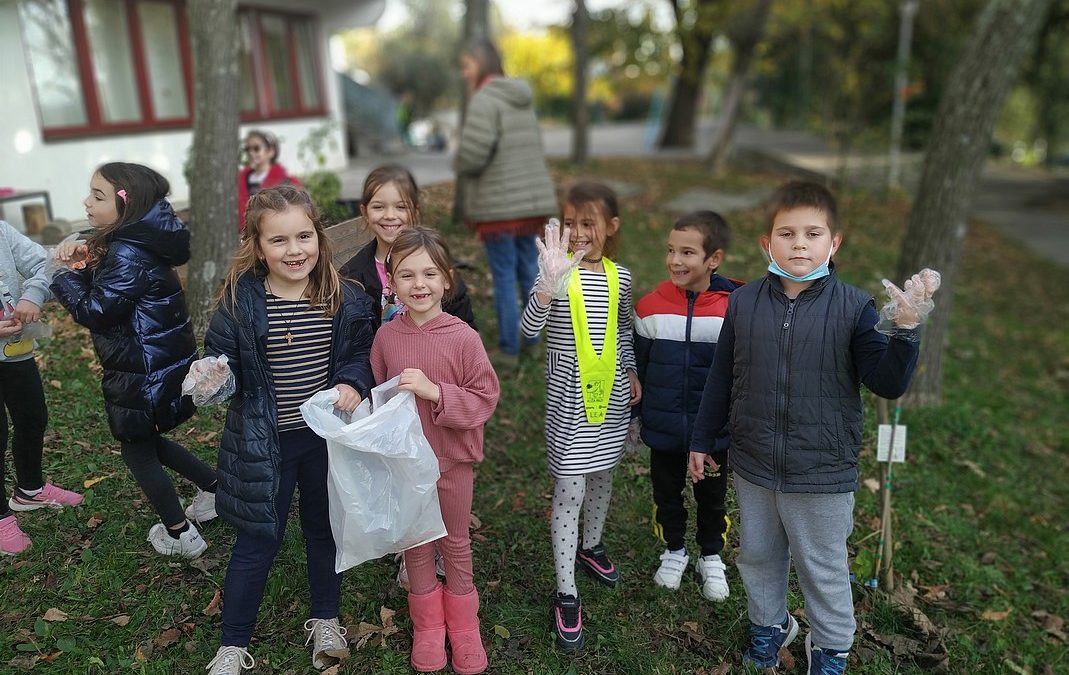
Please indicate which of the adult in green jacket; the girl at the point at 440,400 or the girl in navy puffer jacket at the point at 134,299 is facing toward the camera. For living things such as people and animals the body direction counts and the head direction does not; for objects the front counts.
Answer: the girl

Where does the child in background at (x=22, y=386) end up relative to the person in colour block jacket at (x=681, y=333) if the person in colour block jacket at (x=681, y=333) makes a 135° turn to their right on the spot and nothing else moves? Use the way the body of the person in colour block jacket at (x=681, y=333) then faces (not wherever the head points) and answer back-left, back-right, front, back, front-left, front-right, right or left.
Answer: front-left

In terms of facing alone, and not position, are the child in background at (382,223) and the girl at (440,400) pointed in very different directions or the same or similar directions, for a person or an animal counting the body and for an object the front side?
same or similar directions

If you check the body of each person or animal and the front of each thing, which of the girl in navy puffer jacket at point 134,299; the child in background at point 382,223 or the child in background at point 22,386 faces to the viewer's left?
the girl in navy puffer jacket

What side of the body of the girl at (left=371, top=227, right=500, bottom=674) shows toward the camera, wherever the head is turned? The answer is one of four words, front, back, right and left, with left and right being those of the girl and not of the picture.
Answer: front

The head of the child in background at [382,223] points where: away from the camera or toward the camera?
toward the camera

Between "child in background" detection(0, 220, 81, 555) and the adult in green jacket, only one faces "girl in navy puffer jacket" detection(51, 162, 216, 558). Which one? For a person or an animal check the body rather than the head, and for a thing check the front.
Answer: the child in background

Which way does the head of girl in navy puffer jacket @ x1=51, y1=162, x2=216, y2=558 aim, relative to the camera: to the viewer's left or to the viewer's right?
to the viewer's left

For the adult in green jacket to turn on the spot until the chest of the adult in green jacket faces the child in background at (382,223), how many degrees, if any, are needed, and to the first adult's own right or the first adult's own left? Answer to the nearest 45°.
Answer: approximately 135° to the first adult's own left

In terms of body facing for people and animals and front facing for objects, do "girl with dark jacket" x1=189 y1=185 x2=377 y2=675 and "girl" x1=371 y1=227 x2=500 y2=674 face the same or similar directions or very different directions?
same or similar directions

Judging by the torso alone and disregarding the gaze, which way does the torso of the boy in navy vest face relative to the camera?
toward the camera

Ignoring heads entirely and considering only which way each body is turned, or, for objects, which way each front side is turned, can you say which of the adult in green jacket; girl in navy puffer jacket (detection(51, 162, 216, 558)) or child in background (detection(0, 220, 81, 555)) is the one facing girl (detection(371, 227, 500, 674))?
the child in background

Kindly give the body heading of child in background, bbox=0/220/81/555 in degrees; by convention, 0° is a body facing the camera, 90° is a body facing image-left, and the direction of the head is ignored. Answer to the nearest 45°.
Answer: approximately 315°

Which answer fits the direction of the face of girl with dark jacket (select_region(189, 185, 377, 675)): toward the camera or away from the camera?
toward the camera

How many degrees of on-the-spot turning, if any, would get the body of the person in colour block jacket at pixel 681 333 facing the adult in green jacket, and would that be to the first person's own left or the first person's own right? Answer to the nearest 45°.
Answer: approximately 135° to the first person's own right

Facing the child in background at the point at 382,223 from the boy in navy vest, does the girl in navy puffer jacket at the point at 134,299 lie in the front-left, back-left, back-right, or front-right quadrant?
front-left
